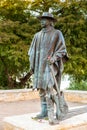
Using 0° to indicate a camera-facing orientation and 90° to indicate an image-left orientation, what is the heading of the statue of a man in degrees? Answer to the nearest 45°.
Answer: approximately 45°
